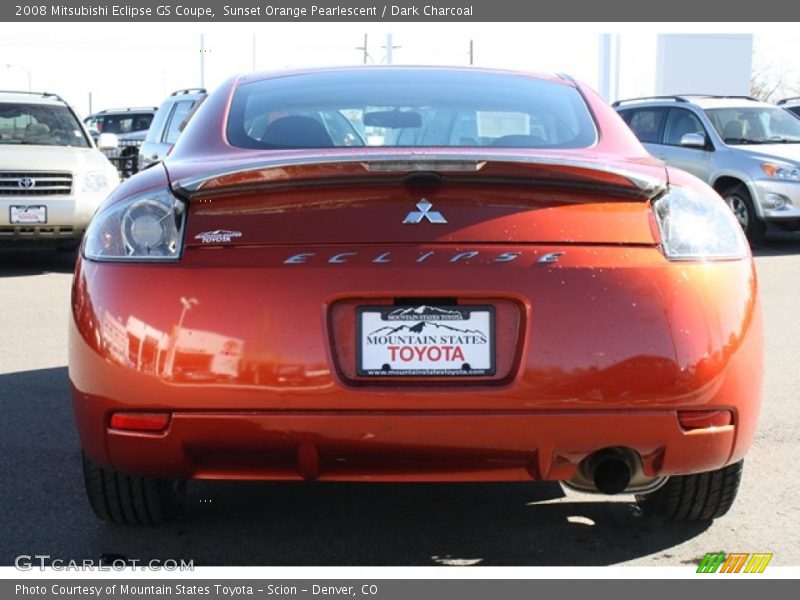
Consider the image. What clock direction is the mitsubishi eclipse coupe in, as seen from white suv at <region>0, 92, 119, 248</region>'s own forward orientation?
The mitsubishi eclipse coupe is roughly at 12 o'clock from the white suv.

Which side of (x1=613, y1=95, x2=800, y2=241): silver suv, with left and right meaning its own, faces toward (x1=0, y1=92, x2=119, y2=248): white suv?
right

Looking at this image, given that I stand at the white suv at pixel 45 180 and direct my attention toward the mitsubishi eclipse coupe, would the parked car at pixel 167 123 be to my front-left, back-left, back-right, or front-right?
back-left

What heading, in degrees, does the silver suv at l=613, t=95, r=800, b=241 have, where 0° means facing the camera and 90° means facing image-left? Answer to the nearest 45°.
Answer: approximately 315°

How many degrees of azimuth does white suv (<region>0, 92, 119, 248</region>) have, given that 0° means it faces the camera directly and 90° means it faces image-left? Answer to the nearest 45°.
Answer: approximately 0°

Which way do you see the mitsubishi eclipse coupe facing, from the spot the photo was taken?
facing away from the viewer

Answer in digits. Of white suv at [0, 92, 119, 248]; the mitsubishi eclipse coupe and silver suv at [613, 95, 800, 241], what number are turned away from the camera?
1

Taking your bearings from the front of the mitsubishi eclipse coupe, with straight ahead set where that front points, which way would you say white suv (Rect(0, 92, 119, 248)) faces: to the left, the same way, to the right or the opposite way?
the opposite way
